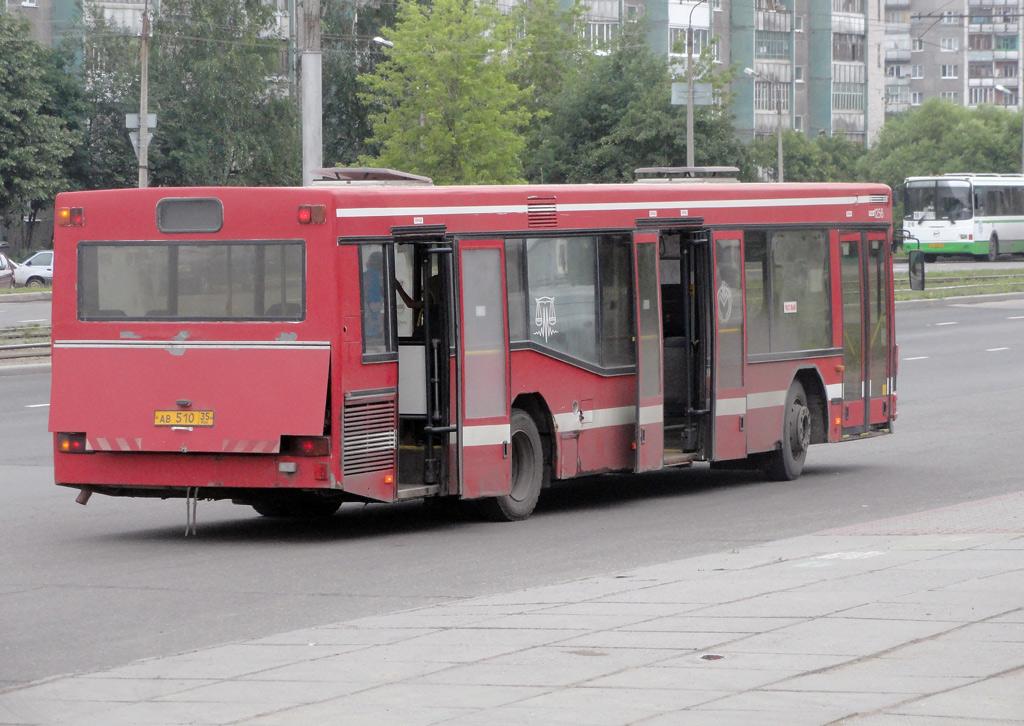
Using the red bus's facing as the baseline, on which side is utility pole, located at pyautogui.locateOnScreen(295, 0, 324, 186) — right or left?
on its left

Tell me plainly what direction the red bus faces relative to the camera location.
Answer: facing away from the viewer and to the right of the viewer
